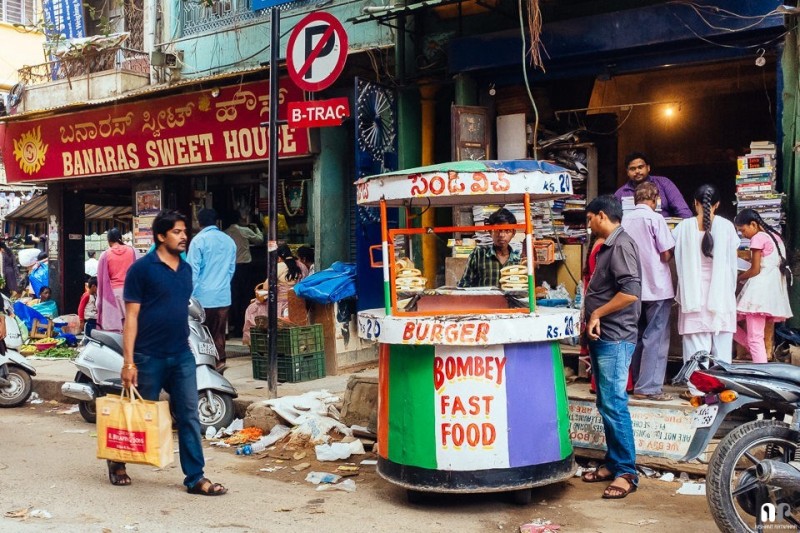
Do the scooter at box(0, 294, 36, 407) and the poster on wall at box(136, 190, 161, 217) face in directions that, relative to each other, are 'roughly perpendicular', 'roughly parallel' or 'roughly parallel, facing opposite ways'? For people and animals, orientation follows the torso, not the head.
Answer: roughly perpendicular

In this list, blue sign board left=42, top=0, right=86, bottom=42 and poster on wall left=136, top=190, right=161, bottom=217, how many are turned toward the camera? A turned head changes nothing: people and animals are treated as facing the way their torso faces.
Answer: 2

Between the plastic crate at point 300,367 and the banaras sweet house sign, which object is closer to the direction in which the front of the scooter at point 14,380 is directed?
the plastic crate

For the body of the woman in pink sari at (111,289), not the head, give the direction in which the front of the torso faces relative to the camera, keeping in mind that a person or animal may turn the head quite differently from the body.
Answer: away from the camera

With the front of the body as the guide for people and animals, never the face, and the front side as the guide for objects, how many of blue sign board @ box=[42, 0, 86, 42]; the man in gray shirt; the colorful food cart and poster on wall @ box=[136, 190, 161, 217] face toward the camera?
3

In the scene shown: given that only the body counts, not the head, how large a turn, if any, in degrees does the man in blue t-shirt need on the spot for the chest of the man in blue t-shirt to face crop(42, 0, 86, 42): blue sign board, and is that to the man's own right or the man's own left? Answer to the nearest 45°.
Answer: approximately 135° to the man's own left

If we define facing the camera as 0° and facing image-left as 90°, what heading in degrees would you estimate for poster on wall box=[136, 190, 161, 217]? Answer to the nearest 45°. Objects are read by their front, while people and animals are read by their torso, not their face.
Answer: approximately 0°

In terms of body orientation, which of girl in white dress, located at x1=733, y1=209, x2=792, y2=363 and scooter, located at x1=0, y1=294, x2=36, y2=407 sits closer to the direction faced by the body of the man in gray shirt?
the scooter

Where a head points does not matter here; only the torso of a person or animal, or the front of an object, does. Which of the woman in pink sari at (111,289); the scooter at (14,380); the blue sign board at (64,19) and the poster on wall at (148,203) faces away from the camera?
the woman in pink sari

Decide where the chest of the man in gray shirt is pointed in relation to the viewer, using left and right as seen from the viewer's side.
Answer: facing to the left of the viewer

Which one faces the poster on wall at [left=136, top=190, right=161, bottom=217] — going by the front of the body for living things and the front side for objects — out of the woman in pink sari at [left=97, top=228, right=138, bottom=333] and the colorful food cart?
the woman in pink sari

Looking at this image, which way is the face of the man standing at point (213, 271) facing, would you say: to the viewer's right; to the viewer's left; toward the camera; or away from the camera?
away from the camera

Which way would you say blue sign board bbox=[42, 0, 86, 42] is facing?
toward the camera

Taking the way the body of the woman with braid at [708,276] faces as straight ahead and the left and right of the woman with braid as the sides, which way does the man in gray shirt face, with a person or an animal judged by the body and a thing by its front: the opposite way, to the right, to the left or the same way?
to the left
